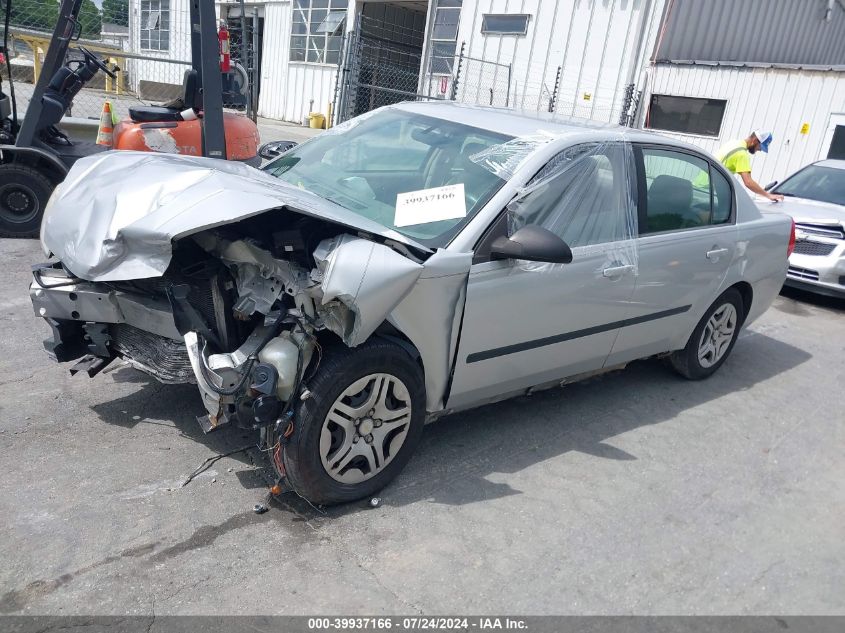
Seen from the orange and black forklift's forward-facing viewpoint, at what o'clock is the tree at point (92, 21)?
The tree is roughly at 3 o'clock from the orange and black forklift.

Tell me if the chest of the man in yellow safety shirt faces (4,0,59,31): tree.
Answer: no

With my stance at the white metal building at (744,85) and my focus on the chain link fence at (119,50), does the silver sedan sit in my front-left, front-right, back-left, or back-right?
front-left

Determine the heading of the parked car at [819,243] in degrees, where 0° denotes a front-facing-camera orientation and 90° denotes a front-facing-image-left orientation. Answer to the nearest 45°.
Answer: approximately 45°

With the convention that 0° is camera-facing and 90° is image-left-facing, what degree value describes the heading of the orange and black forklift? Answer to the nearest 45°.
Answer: approximately 90°

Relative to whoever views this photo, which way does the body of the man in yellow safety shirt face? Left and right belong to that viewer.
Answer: facing to the right of the viewer

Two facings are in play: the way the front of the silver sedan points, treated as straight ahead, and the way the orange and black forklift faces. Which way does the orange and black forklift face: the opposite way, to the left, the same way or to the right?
the same way

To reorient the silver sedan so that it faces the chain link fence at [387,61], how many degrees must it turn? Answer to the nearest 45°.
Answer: approximately 135° to its right

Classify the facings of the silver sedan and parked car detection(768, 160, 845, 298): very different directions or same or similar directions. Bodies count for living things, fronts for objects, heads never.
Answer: same or similar directions

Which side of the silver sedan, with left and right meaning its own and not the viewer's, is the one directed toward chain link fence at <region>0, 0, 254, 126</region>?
right

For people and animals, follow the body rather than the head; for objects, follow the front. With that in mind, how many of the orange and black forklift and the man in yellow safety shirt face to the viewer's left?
1

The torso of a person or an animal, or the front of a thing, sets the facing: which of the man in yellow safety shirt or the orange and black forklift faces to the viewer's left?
the orange and black forklift

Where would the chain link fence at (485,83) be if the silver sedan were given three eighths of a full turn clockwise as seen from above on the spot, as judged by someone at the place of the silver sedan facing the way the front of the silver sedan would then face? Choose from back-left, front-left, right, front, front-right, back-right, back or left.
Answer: front

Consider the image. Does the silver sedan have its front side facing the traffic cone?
no
